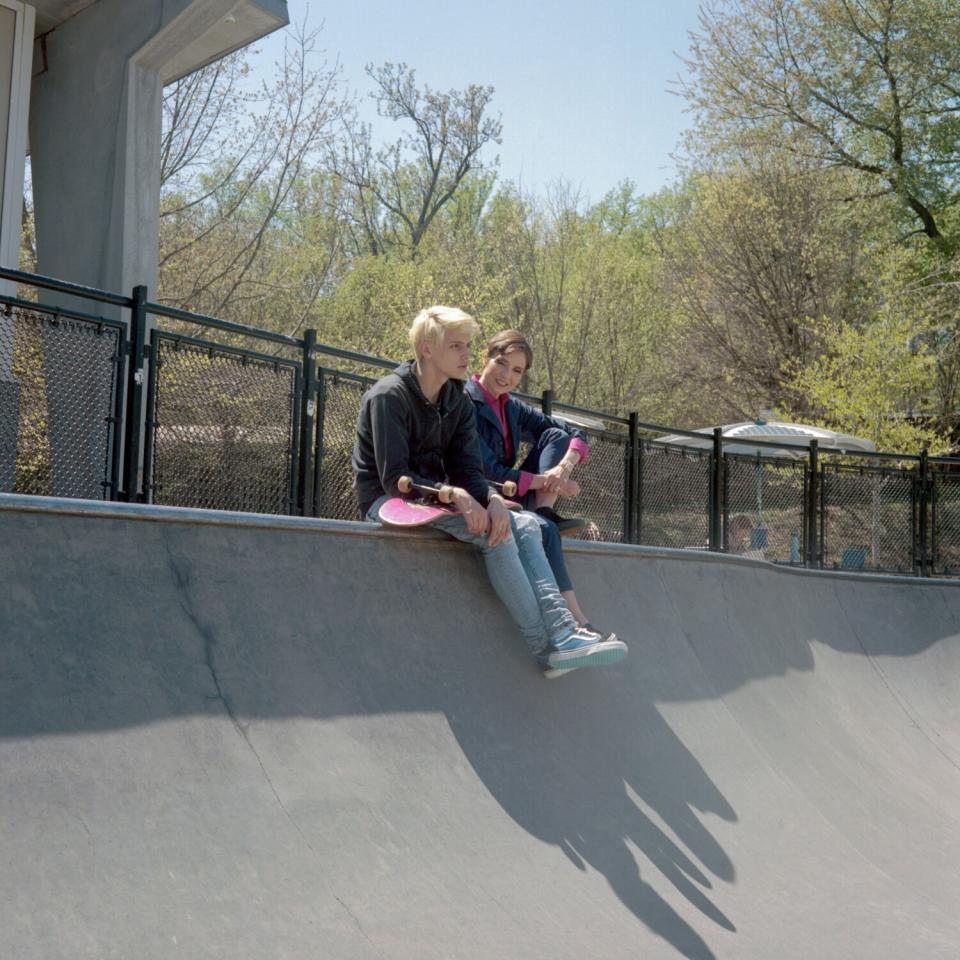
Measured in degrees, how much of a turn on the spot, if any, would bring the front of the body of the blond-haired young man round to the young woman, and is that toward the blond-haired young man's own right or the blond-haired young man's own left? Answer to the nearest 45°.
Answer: approximately 135° to the blond-haired young man's own left

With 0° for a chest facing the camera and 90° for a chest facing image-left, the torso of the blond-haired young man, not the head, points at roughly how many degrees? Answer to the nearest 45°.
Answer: approximately 315°

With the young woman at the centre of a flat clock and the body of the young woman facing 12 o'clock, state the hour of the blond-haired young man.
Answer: The blond-haired young man is roughly at 2 o'clock from the young woman.

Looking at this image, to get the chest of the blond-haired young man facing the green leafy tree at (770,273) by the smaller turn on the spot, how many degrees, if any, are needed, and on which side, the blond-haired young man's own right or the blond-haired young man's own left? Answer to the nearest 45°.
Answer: approximately 135° to the blond-haired young man's own left
